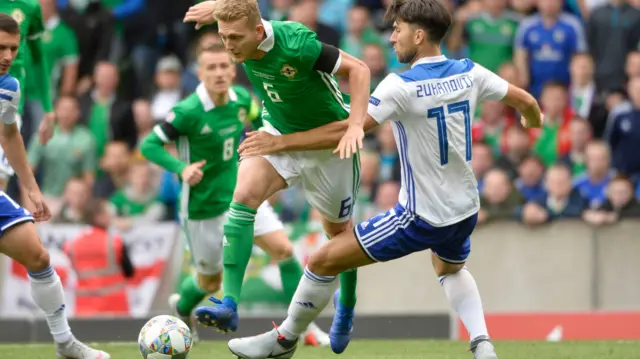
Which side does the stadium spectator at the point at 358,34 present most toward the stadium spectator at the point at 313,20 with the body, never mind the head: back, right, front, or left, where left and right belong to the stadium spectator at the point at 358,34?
right

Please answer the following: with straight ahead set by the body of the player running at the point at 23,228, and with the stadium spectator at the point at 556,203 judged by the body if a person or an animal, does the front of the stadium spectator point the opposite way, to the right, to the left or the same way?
to the right

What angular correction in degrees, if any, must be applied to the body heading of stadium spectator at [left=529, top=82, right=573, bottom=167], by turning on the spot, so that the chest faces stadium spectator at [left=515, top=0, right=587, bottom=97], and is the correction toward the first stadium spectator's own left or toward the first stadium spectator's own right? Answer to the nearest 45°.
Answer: approximately 180°

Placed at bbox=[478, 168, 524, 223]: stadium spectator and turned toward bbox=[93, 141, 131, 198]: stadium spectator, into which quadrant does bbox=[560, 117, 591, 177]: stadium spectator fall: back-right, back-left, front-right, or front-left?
back-right

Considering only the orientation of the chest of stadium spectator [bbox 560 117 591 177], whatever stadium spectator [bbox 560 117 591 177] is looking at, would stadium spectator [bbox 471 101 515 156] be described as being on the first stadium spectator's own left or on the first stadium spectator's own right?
on the first stadium spectator's own right

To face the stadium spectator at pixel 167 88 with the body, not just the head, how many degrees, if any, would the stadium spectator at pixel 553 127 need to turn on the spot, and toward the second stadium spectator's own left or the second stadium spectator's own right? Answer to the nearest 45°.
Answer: approximately 90° to the second stadium spectator's own right

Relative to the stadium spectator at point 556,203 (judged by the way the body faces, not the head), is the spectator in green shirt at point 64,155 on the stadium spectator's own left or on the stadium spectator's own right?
on the stadium spectator's own right
